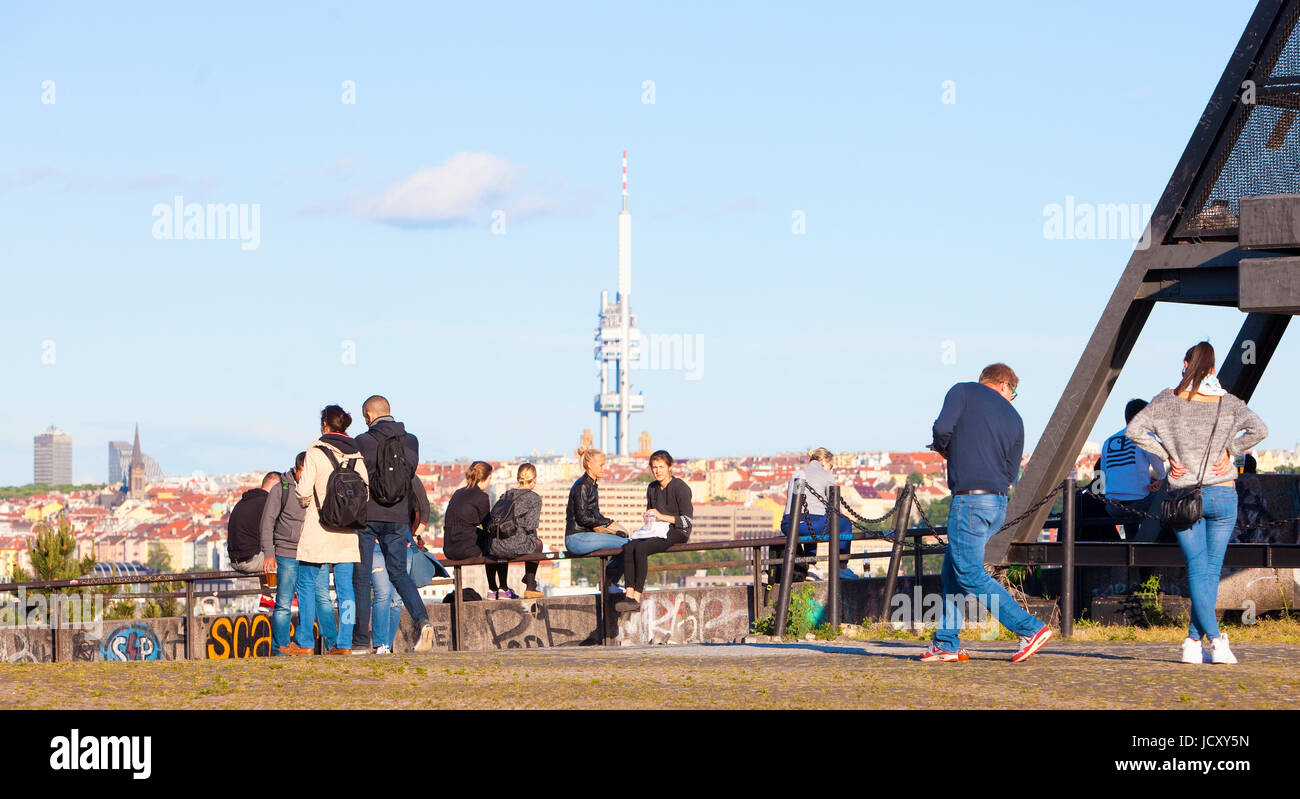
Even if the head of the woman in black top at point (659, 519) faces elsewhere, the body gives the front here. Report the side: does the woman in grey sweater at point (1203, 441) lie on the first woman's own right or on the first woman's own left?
on the first woman's own left

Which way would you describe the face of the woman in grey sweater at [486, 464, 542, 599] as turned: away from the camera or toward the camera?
away from the camera

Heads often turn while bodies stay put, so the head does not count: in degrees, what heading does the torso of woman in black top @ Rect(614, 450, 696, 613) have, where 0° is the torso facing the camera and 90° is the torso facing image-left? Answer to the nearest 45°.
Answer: approximately 45°

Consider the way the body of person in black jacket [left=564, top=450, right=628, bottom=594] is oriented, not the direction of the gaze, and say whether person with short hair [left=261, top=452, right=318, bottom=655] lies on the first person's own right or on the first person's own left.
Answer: on the first person's own right

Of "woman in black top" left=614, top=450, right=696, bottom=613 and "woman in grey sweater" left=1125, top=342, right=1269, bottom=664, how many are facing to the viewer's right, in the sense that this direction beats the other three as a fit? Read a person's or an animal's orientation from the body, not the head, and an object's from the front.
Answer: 0

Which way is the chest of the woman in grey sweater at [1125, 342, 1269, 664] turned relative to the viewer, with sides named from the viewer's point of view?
facing away from the viewer

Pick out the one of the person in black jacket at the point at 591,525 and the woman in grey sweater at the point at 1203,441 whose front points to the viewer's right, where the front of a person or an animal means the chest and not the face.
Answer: the person in black jacket

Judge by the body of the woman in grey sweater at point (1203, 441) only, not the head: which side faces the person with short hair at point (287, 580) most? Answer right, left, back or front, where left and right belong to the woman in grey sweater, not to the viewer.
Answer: left

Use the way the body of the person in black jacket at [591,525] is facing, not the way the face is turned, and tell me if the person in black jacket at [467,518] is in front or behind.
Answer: behind

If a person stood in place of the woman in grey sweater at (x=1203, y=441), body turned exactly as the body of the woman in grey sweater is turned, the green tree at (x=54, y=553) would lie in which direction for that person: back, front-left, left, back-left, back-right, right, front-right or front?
front-left

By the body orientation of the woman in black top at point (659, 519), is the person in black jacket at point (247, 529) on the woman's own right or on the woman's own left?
on the woman's own right

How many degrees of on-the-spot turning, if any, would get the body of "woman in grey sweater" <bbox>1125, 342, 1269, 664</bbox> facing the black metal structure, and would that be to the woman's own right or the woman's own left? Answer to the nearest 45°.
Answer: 0° — they already face it

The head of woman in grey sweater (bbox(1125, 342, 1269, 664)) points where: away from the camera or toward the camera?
away from the camera

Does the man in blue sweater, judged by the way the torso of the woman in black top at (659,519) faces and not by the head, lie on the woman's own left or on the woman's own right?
on the woman's own left

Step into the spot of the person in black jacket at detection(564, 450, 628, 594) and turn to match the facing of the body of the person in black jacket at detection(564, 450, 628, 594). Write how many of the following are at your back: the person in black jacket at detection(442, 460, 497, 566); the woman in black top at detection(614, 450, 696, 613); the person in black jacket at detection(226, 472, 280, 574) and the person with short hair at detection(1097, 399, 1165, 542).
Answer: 2

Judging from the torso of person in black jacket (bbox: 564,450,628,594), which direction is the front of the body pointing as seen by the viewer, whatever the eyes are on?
to the viewer's right
